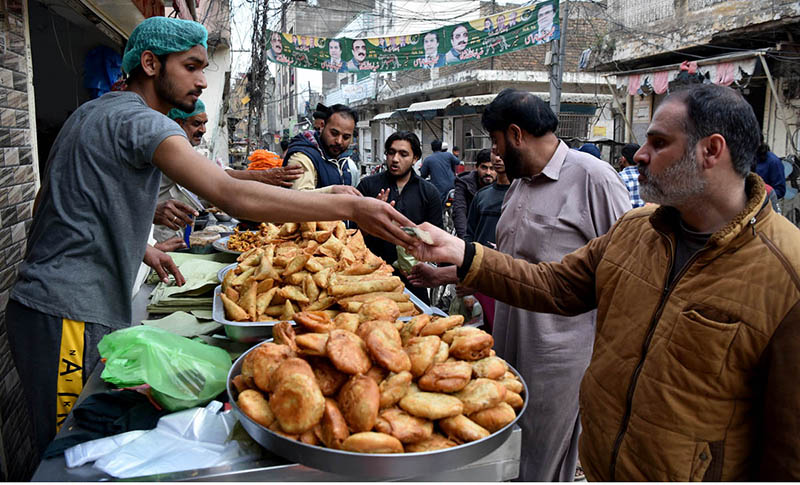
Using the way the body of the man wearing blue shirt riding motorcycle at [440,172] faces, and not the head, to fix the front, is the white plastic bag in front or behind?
behind

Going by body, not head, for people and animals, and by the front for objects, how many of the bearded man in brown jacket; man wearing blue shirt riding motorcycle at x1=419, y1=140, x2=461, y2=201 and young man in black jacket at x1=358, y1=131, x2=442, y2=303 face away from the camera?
1

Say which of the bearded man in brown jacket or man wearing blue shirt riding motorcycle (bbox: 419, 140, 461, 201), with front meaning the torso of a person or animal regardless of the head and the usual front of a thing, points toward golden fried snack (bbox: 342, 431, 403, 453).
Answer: the bearded man in brown jacket

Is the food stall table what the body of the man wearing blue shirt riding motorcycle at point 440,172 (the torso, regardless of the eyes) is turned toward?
no

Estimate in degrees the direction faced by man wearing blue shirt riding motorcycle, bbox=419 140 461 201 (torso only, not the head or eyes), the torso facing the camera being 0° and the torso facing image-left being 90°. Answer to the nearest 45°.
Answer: approximately 180°

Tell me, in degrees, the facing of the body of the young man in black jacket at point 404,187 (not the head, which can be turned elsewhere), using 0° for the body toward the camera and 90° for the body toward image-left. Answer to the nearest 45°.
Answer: approximately 45°

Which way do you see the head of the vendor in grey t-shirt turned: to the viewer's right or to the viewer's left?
to the viewer's right

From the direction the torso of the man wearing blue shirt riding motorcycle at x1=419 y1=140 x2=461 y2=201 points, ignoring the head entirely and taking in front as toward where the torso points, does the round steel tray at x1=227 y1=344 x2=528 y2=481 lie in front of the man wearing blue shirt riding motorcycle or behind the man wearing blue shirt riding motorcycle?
behind

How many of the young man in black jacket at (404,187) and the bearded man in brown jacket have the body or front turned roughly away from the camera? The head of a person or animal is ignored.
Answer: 0

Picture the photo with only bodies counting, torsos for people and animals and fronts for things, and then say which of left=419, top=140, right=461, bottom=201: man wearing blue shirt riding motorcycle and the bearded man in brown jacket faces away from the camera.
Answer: the man wearing blue shirt riding motorcycle

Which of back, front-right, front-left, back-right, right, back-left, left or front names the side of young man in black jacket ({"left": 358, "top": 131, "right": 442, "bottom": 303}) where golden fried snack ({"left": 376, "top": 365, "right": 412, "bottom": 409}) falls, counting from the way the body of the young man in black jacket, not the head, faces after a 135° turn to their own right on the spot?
back

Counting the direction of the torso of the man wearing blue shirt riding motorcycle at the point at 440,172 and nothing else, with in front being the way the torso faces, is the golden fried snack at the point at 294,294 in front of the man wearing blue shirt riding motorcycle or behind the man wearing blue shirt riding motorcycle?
behind

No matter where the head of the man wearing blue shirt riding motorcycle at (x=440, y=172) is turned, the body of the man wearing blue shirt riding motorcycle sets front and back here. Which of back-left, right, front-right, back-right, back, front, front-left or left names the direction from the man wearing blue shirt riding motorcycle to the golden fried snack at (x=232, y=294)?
back

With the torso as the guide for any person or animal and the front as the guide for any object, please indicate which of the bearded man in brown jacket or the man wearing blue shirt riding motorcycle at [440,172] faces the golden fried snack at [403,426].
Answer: the bearded man in brown jacket

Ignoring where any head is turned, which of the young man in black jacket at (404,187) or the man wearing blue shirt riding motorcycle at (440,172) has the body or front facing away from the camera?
the man wearing blue shirt riding motorcycle

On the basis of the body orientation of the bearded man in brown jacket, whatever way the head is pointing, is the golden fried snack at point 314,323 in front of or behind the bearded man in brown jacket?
in front

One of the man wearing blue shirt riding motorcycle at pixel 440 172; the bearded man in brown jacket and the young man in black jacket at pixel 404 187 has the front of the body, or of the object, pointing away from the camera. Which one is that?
the man wearing blue shirt riding motorcycle

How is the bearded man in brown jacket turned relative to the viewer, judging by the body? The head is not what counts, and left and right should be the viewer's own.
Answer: facing the viewer and to the left of the viewer

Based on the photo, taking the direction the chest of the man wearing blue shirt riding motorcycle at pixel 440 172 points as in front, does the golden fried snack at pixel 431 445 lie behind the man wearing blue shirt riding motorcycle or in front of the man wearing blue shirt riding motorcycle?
behind

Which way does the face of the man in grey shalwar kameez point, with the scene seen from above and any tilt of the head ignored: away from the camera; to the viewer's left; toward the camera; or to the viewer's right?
to the viewer's left

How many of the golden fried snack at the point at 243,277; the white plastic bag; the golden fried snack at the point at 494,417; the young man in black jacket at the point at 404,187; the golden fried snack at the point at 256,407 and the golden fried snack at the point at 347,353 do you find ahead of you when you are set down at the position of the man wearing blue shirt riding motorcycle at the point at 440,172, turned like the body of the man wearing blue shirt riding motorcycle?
0
